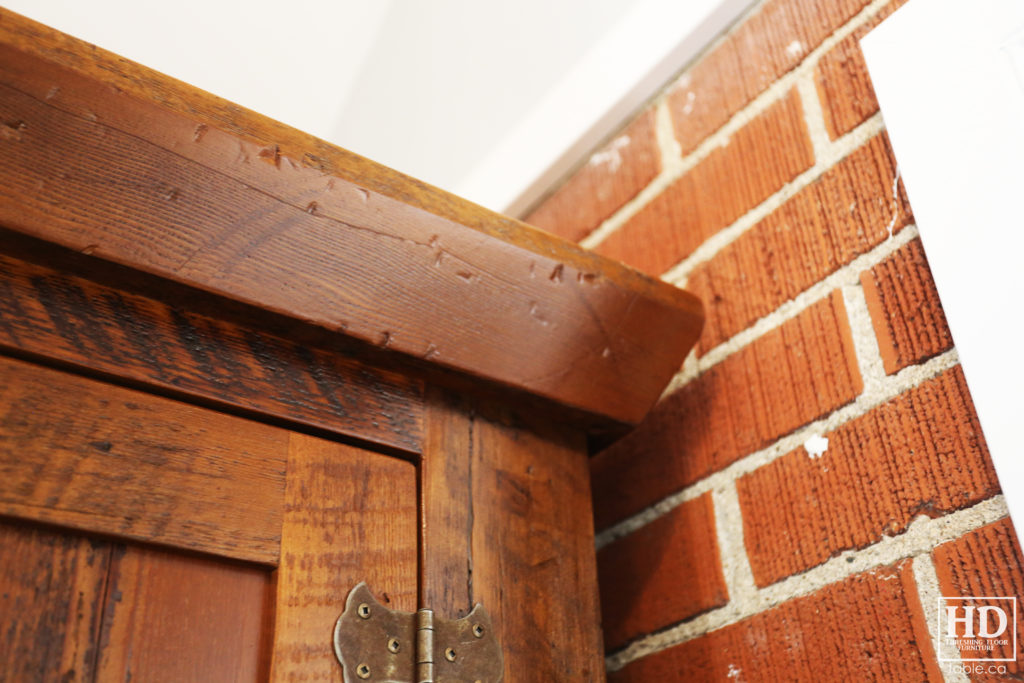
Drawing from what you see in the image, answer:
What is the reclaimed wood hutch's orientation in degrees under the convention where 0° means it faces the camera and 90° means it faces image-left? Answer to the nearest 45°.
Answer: approximately 315°
